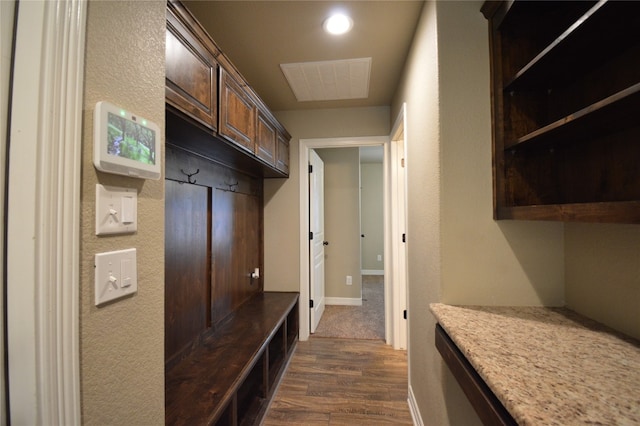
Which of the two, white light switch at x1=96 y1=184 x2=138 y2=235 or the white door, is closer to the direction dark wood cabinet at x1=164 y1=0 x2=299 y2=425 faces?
the white door

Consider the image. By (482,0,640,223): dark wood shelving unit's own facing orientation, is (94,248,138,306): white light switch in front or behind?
in front

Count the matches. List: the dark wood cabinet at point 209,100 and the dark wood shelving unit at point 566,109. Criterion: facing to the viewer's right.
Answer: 1

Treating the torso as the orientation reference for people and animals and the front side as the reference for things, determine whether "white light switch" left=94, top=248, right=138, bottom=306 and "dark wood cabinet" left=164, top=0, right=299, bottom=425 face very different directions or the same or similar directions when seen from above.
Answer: same or similar directions

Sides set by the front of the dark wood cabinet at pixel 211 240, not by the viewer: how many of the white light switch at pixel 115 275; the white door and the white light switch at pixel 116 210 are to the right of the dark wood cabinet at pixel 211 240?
2

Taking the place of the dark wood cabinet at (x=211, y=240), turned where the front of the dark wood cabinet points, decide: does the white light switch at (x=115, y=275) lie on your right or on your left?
on your right

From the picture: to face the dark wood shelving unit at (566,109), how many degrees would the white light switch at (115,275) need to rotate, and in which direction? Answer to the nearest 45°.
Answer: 0° — it already faces it

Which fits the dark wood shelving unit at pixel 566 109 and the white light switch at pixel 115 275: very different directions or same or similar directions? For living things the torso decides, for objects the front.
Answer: very different directions

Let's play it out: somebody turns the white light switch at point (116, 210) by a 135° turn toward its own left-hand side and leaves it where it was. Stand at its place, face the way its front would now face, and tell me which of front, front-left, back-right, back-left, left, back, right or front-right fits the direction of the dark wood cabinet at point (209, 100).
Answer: front-right

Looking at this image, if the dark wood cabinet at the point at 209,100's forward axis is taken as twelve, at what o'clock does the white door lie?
The white door is roughly at 10 o'clock from the dark wood cabinet.

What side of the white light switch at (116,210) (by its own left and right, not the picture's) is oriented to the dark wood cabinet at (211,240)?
left

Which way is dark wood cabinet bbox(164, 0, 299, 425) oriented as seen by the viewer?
to the viewer's right

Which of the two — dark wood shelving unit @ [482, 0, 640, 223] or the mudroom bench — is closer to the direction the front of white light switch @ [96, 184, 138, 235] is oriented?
the dark wood shelving unit

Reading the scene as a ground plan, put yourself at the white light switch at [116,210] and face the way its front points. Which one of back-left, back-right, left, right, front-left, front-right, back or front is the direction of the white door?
left
